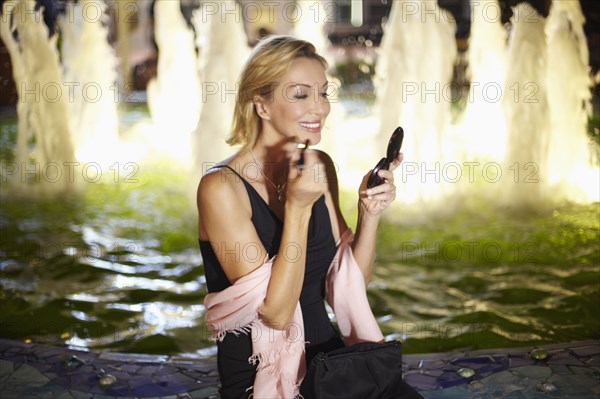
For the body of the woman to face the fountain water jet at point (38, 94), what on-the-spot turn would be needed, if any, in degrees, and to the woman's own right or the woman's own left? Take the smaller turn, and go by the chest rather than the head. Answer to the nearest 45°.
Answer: approximately 180°

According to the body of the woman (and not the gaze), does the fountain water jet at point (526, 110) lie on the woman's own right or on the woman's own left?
on the woman's own left

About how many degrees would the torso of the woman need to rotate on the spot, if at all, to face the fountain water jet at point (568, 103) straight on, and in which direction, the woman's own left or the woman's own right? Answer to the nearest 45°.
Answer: approximately 90° to the woman's own left

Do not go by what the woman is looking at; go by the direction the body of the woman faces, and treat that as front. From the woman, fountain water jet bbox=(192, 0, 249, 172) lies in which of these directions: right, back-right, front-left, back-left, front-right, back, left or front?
back-left

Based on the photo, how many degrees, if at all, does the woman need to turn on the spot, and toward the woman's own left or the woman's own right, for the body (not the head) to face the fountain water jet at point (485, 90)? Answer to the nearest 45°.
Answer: approximately 135° to the woman's own left

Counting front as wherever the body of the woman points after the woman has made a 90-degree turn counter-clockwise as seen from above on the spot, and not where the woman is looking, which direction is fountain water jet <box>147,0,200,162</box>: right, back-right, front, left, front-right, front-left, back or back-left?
front-left

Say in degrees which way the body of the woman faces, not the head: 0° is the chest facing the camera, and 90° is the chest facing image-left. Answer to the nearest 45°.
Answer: approximately 315°

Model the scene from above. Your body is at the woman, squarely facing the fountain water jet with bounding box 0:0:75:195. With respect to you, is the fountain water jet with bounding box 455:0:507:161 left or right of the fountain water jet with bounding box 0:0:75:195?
right

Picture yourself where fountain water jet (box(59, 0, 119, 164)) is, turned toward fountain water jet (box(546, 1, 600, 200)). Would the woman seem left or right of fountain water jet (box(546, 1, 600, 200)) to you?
right
